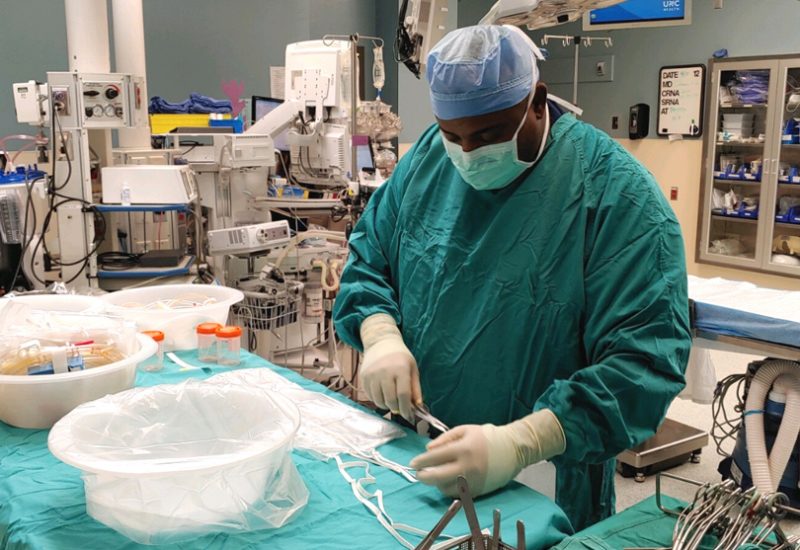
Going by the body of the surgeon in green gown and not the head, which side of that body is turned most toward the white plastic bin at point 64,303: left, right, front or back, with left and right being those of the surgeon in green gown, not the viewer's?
right

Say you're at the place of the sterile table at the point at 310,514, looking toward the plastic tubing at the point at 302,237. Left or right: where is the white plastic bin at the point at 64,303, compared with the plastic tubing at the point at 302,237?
left

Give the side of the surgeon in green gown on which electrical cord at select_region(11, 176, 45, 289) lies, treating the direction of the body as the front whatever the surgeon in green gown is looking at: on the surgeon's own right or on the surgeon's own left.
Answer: on the surgeon's own right

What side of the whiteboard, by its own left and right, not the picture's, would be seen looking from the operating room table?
front

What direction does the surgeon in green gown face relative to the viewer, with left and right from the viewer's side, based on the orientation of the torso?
facing the viewer and to the left of the viewer

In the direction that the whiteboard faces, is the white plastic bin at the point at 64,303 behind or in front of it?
in front

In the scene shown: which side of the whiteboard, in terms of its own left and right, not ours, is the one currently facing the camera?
front

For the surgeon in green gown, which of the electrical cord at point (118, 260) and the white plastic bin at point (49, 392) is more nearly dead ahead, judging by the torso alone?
the white plastic bin

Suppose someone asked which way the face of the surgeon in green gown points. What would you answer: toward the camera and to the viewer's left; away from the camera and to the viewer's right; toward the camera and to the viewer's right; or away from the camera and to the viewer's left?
toward the camera and to the viewer's left

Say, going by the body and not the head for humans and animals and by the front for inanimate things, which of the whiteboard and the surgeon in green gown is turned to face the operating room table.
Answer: the whiteboard

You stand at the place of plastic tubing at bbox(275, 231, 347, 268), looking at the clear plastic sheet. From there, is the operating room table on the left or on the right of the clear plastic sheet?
left

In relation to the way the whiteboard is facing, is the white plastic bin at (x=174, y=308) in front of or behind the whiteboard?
in front

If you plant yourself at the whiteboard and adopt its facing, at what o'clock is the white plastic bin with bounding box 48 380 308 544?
The white plastic bin is roughly at 12 o'clock from the whiteboard.

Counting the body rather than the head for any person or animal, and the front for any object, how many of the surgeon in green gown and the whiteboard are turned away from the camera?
0

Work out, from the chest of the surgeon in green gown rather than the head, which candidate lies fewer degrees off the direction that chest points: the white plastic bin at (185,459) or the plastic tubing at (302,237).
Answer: the white plastic bin

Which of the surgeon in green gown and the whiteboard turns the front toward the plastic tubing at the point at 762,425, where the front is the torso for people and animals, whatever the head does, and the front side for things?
the whiteboard

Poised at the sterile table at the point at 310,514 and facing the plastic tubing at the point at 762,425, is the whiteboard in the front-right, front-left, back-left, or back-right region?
front-left
